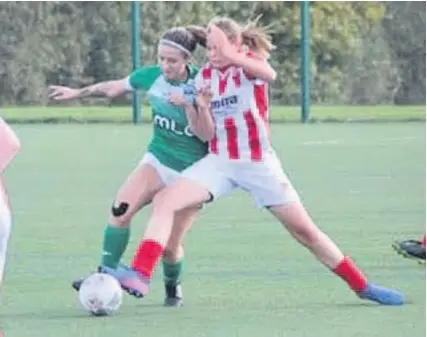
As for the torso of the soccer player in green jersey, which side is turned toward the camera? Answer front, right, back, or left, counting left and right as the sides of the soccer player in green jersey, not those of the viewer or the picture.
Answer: front

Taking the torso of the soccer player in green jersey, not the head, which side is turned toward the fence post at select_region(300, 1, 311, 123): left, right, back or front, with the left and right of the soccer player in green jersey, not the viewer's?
back

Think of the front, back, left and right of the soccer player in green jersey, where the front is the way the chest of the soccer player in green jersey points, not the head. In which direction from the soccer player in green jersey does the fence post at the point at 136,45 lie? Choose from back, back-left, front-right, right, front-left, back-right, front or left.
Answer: back

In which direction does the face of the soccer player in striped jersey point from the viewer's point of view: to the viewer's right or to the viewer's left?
to the viewer's left

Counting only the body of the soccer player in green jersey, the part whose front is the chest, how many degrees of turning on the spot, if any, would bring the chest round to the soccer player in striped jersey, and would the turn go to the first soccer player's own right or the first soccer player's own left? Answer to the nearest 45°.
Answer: approximately 45° to the first soccer player's own left

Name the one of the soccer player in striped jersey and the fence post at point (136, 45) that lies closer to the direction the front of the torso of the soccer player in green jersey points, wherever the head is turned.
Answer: the soccer player in striped jersey

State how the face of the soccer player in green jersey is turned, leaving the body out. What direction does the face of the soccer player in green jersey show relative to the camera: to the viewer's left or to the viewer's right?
to the viewer's left
